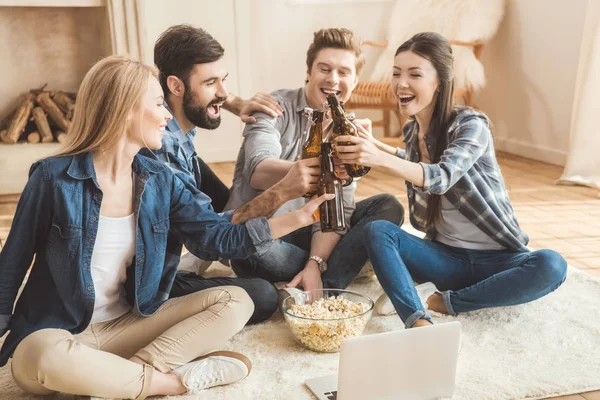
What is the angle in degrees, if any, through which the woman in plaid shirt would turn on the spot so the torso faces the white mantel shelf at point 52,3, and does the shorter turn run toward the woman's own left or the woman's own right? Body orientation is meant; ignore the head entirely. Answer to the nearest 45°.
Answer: approximately 90° to the woman's own right

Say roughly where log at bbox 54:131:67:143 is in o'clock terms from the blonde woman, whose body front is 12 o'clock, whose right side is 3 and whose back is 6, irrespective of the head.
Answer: The log is roughly at 7 o'clock from the blonde woman.

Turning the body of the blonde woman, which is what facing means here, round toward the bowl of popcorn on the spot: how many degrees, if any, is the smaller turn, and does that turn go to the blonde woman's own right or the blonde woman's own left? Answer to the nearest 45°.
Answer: approximately 45° to the blonde woman's own left

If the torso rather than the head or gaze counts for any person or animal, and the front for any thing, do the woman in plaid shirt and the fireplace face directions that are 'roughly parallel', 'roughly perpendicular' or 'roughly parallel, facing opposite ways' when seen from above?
roughly perpendicular

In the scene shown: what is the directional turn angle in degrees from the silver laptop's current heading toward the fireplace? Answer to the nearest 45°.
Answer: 0° — it already faces it

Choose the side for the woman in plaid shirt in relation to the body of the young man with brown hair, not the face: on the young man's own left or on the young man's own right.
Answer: on the young man's own left

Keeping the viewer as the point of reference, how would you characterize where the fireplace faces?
facing the viewer

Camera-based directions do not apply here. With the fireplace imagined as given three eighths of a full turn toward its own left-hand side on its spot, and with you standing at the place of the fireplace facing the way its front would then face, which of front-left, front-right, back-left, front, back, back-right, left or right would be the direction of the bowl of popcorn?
back-right

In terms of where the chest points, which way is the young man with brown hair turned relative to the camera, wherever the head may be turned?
toward the camera

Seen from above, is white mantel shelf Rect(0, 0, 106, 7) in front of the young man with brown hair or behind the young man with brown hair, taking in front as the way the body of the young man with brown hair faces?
behind

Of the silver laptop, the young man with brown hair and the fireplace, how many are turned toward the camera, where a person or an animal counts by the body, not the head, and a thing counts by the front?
2

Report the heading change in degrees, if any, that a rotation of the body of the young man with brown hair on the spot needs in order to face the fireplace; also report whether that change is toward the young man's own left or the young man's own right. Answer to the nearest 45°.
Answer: approximately 135° to the young man's own right

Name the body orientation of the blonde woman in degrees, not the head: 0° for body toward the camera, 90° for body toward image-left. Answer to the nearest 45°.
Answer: approximately 315°

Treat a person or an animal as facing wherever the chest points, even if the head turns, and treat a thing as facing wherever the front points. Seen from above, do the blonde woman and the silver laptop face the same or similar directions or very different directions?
very different directions

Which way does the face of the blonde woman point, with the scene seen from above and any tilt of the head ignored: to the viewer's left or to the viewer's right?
to the viewer's right

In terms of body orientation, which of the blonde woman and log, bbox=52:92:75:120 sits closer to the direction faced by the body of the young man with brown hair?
the blonde woman

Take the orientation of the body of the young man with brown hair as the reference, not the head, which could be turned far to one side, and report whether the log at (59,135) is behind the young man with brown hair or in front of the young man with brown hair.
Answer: behind
